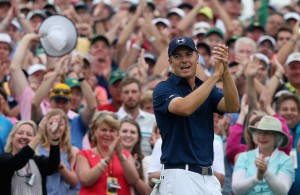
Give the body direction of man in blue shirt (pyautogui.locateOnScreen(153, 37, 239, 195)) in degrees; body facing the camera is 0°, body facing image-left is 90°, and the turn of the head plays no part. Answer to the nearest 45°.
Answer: approximately 315°

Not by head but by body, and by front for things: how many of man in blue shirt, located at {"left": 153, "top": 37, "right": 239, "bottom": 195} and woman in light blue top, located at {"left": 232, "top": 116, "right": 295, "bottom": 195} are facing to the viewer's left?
0

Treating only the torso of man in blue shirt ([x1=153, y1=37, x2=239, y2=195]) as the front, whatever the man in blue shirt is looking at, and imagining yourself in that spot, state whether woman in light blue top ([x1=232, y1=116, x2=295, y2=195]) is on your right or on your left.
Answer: on your left

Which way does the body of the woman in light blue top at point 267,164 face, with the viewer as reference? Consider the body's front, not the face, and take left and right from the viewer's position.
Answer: facing the viewer
